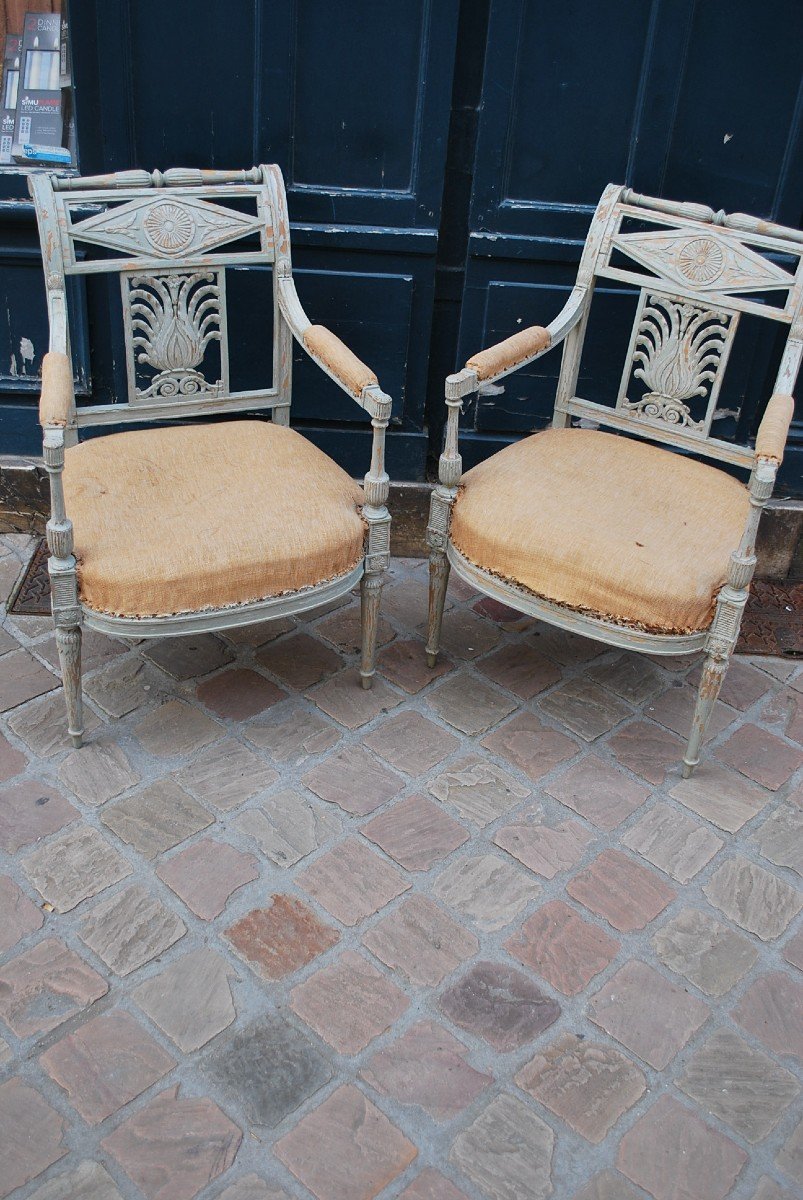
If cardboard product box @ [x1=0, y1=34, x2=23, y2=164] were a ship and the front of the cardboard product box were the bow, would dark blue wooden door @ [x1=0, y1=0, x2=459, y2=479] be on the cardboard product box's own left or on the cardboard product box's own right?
on the cardboard product box's own left

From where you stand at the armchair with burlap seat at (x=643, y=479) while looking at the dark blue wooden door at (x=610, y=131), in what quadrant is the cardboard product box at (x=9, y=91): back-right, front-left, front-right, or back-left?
front-left

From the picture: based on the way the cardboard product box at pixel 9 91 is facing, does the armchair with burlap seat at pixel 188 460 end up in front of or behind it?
in front

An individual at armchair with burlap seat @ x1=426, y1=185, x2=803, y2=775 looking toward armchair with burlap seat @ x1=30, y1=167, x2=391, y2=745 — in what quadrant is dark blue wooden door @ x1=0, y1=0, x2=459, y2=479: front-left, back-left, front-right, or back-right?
front-right

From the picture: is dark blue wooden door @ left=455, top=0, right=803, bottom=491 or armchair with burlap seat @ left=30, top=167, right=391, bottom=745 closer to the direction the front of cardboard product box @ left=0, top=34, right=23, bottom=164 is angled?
the armchair with burlap seat

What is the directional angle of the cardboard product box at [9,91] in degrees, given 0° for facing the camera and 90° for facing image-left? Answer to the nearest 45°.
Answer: approximately 0°

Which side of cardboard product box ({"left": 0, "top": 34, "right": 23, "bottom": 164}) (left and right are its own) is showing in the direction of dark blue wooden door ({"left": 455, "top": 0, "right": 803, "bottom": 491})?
left

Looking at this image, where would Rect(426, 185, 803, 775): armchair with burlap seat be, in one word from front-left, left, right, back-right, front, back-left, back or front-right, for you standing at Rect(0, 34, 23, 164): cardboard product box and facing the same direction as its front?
front-left
